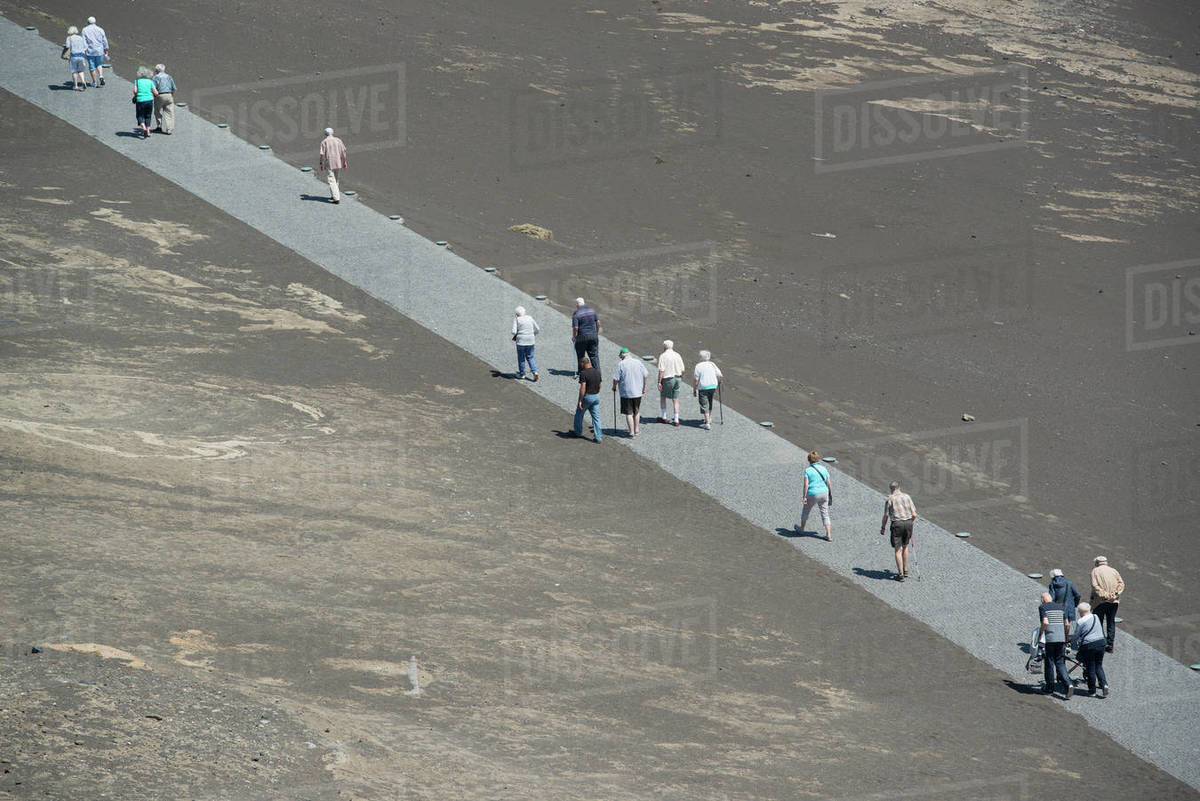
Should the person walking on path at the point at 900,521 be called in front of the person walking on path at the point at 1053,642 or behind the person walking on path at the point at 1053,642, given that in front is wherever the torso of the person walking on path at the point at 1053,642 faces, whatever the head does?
in front

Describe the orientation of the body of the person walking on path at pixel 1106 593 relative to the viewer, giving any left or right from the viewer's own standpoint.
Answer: facing away from the viewer and to the left of the viewer

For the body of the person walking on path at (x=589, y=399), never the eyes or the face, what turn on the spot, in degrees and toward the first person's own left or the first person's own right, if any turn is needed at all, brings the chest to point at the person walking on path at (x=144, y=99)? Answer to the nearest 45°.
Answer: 0° — they already face them

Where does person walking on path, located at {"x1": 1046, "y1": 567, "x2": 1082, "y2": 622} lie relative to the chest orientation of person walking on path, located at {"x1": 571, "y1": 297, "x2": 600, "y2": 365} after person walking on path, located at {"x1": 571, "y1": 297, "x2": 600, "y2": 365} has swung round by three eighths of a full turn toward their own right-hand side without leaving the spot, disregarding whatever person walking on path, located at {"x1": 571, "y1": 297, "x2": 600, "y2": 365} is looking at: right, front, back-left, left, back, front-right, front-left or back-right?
front-right

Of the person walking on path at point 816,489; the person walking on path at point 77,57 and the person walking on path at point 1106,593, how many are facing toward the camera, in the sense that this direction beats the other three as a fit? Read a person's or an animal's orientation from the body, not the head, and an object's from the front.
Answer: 0

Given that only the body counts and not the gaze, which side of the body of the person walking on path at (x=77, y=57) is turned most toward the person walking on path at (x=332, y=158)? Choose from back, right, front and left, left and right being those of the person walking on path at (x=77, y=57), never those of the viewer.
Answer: back

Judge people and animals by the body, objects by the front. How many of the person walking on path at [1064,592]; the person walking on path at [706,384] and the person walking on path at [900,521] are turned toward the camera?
0

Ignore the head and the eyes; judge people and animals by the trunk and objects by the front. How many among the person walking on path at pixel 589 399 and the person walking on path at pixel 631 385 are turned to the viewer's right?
0

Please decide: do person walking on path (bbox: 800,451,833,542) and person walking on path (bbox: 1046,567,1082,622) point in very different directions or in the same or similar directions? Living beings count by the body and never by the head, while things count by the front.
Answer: same or similar directions

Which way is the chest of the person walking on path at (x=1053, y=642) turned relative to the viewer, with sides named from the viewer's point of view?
facing away from the viewer and to the left of the viewer

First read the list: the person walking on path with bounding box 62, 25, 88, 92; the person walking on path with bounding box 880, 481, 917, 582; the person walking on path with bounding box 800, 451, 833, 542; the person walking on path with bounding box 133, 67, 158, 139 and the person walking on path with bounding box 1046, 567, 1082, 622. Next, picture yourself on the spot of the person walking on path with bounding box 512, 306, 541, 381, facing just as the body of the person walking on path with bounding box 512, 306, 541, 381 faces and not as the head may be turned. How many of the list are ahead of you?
2

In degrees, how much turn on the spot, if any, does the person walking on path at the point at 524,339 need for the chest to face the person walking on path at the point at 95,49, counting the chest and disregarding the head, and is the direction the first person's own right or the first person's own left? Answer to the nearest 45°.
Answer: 0° — they already face them

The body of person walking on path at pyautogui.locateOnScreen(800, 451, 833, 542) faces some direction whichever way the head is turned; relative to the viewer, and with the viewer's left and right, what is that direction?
facing away from the viewer and to the left of the viewer

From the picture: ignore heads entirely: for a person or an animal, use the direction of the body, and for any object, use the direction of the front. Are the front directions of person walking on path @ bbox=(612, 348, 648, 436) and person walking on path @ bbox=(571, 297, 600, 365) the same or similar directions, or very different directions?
same or similar directions
